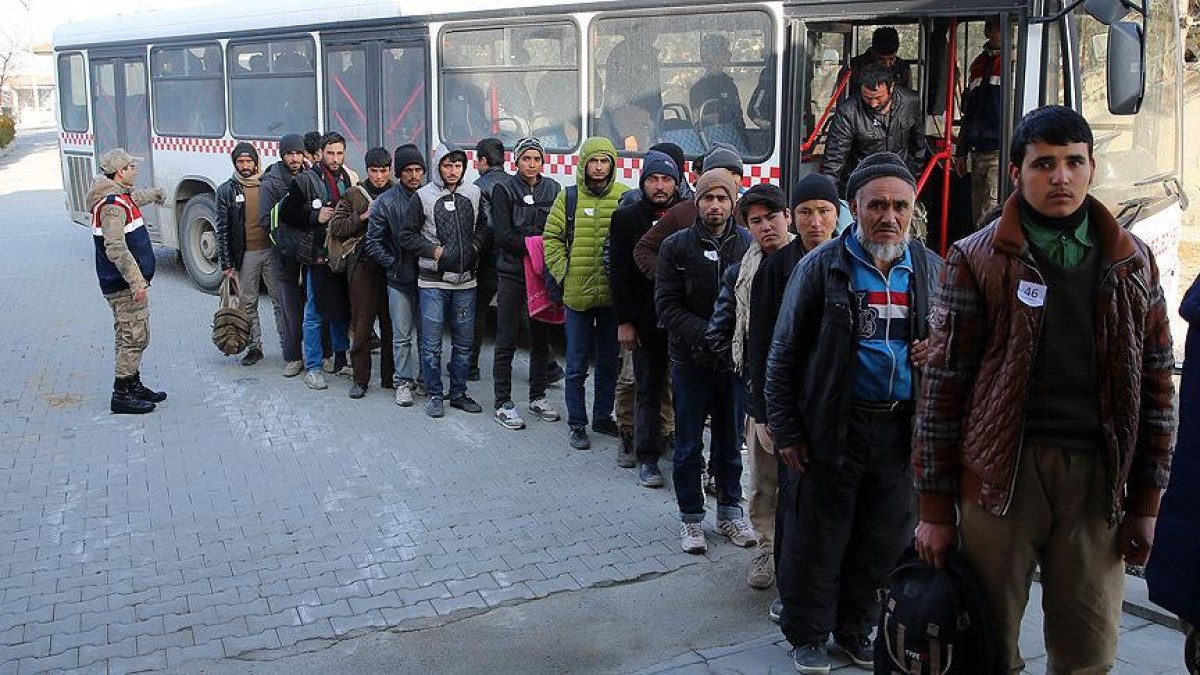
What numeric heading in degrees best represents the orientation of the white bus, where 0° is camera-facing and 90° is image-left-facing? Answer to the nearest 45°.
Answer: approximately 315°

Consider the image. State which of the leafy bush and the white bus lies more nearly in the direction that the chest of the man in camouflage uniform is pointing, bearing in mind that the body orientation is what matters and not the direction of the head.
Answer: the white bus

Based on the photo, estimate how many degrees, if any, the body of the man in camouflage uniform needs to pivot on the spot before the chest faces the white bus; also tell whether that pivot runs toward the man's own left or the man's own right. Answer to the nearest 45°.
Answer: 0° — they already face it

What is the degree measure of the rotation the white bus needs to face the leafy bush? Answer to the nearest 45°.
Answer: approximately 180°

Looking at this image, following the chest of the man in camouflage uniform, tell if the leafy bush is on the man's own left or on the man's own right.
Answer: on the man's own left

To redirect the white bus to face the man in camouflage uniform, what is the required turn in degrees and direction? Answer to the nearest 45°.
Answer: approximately 135° to its right

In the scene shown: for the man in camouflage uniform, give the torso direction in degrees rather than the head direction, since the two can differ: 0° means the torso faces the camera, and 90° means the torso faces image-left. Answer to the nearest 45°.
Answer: approximately 270°

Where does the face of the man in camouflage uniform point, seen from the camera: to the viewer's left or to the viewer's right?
to the viewer's right
